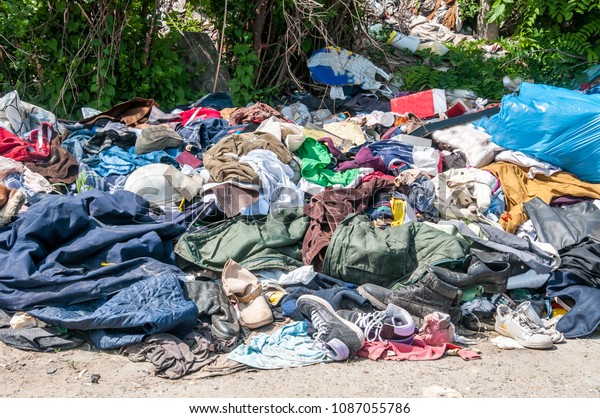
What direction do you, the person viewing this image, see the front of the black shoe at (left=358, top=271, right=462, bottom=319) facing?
facing to the left of the viewer

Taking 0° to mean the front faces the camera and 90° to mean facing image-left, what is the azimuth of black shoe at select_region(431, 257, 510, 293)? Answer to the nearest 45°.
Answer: approximately 90°

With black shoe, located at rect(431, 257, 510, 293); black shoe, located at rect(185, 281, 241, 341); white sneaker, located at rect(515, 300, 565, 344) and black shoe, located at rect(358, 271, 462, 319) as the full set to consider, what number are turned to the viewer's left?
2

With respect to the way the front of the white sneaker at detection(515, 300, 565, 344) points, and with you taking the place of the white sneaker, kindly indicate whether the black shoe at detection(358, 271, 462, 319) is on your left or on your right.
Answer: on your right

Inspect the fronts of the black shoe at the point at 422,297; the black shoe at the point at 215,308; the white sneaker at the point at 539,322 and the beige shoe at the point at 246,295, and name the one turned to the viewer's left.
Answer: the black shoe at the point at 422,297

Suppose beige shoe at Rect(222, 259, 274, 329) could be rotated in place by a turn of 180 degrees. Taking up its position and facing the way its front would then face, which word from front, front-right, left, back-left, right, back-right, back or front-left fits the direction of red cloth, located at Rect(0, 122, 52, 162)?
front

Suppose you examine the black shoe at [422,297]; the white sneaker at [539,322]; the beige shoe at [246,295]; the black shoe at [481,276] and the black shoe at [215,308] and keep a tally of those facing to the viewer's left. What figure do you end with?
2

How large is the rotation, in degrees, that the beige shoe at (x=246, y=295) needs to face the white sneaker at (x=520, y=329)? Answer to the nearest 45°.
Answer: approximately 45° to its left
